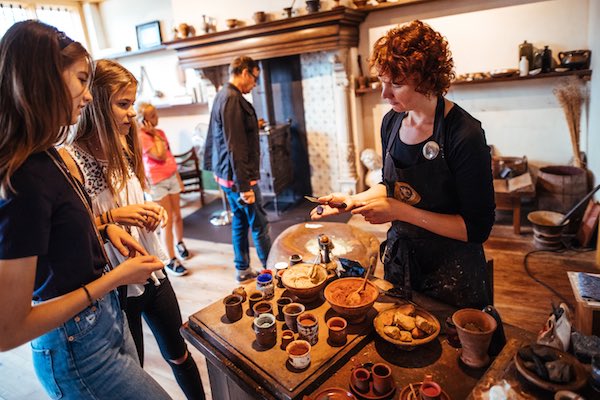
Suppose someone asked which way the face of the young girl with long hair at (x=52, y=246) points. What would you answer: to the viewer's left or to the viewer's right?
to the viewer's right

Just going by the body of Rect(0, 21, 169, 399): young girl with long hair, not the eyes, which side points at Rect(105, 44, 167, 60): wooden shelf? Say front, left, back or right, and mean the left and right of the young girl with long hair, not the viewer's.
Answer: left

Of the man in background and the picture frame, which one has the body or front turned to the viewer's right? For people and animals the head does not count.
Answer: the man in background

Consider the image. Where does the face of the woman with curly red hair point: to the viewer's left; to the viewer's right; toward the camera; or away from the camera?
to the viewer's left

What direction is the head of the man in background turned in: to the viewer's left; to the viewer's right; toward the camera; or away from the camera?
to the viewer's right

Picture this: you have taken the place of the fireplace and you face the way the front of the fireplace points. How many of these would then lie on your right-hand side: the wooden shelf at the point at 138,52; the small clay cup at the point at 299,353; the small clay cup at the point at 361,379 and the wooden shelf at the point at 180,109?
2

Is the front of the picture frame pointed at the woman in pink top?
yes

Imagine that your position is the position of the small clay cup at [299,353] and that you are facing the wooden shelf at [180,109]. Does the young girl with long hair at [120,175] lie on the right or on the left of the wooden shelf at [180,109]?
left

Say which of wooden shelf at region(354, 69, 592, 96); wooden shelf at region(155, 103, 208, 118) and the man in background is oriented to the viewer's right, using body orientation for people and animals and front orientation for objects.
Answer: the man in background

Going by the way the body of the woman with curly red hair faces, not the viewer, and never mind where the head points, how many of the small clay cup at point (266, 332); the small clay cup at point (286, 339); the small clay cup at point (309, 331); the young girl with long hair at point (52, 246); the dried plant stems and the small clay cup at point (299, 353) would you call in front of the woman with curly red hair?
5

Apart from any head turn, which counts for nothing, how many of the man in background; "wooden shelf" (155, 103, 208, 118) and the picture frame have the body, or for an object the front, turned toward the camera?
2

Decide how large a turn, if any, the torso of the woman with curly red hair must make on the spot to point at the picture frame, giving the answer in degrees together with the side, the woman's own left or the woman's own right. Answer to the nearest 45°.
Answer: approximately 90° to the woman's own right

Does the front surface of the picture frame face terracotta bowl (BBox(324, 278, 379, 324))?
yes

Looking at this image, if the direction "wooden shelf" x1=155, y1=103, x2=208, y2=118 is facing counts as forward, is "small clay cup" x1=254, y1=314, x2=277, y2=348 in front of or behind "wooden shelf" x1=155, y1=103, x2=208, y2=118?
in front
